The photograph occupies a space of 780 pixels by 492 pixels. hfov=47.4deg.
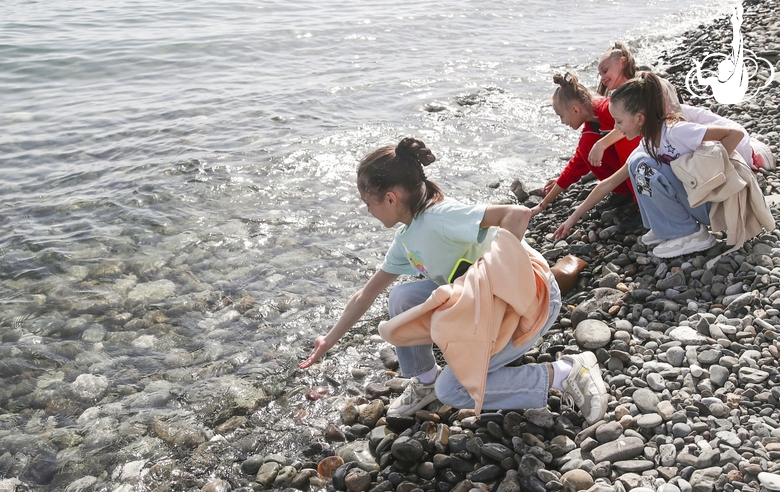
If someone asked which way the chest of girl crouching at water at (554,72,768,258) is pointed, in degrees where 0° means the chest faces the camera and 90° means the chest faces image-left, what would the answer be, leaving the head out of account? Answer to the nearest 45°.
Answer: approximately 90°

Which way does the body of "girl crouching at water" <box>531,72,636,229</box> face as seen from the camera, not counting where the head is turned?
to the viewer's left

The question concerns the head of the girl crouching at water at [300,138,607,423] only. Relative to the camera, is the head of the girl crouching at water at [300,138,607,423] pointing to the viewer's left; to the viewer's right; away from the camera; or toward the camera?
to the viewer's left

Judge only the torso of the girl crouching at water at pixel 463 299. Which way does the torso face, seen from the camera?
to the viewer's left

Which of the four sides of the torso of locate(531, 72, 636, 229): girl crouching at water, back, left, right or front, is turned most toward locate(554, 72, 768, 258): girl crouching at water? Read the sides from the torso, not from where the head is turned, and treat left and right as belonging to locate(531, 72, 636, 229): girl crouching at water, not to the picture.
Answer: left

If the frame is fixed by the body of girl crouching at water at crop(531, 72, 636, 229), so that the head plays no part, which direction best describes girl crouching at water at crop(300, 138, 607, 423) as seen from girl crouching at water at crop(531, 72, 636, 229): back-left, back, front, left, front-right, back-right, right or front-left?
left

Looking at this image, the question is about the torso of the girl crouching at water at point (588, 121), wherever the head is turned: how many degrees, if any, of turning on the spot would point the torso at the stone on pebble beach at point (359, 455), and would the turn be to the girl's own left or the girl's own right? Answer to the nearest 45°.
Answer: approximately 90° to the girl's own left

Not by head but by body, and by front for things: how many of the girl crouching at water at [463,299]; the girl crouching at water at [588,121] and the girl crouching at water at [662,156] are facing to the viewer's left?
3

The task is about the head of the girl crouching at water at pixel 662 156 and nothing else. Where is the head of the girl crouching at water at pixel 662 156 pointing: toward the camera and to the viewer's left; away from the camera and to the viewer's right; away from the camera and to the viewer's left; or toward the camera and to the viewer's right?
toward the camera and to the viewer's left
